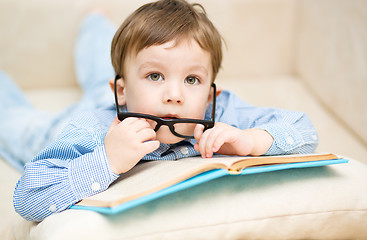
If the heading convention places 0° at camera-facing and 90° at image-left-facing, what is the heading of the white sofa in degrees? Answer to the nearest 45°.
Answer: approximately 0°
